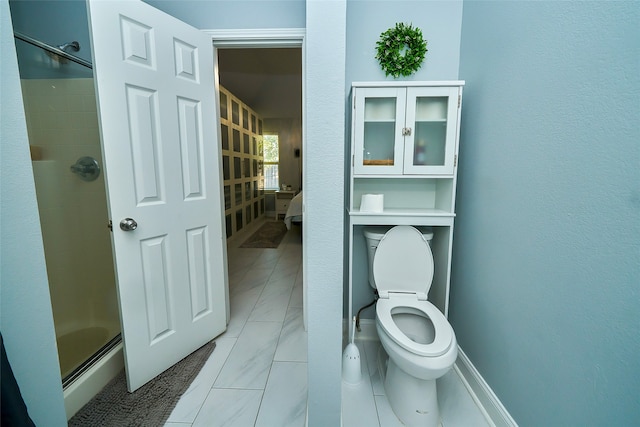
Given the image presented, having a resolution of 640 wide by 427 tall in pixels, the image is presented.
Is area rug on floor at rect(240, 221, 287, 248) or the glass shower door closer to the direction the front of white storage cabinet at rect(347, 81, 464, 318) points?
the glass shower door

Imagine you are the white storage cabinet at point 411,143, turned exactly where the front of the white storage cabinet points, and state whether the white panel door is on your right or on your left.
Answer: on your right

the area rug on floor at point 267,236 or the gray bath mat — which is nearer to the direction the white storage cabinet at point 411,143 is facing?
the gray bath mat

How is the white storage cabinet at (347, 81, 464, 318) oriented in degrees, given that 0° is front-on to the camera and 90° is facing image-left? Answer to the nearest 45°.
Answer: approximately 0°

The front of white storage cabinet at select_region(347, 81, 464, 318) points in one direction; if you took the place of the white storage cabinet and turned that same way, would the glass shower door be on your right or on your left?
on your right

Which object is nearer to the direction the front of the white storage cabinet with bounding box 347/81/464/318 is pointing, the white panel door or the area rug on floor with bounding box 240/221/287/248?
the white panel door

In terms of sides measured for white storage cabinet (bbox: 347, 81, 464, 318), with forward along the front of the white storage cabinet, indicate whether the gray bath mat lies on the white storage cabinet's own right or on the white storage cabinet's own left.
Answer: on the white storage cabinet's own right

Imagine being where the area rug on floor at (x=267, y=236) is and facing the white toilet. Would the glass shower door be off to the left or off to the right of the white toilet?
right

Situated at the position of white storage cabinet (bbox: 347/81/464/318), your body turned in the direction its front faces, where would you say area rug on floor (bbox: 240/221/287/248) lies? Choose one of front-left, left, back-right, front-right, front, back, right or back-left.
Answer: back-right

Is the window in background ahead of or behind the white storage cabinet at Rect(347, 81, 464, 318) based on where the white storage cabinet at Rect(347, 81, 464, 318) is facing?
behind
